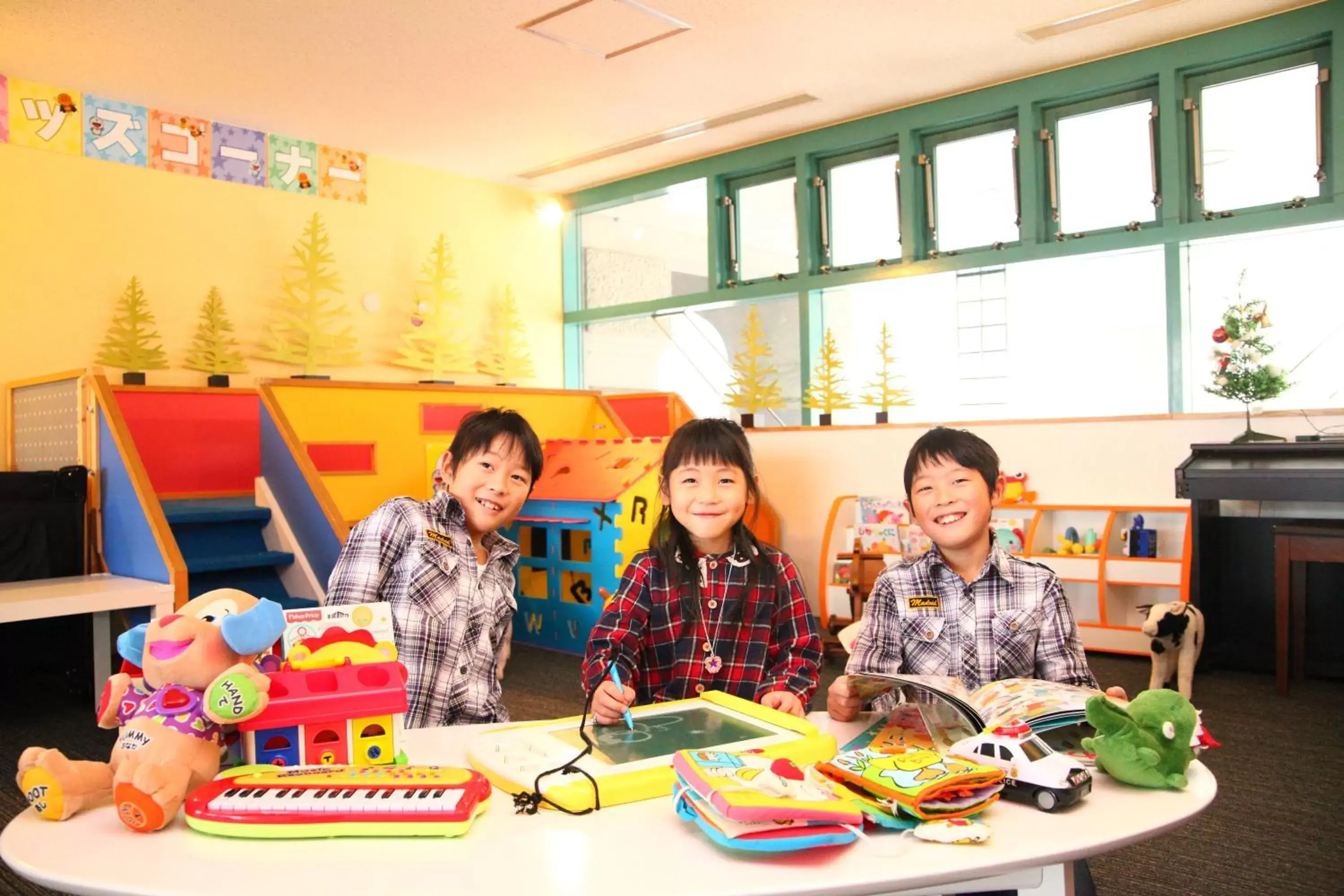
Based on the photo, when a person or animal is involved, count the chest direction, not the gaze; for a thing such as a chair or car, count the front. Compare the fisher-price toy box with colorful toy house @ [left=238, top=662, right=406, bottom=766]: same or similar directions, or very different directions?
same or similar directions

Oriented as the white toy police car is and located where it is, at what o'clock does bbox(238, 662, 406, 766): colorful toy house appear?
The colorful toy house is roughly at 4 o'clock from the white toy police car.

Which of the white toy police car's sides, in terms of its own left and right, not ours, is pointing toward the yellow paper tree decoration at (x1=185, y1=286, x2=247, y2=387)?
back

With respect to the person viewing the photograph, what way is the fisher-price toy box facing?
facing the viewer

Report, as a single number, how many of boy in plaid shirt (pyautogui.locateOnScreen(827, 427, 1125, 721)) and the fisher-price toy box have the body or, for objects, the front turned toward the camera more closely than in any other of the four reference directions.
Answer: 2

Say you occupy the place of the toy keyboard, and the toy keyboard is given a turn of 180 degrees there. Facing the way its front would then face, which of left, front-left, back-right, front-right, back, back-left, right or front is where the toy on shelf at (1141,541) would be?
front-right

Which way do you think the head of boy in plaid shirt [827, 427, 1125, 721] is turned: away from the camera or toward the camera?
toward the camera

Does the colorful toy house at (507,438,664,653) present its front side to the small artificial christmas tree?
no

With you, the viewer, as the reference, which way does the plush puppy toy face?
facing the viewer and to the left of the viewer

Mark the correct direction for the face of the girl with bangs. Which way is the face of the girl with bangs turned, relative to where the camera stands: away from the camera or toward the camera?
toward the camera

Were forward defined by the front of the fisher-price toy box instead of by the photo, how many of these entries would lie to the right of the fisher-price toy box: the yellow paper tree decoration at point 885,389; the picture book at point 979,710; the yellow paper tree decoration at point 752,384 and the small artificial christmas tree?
0

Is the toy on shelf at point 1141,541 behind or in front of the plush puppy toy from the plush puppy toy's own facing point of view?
behind

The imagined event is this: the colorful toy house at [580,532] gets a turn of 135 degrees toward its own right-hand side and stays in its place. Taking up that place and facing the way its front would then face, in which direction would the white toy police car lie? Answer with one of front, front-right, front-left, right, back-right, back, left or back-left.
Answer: back

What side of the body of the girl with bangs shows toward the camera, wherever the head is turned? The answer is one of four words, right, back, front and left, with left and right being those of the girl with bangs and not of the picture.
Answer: front

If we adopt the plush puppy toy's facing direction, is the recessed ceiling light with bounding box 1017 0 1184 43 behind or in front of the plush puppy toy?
behind
